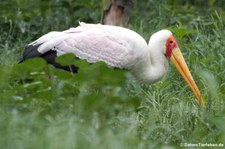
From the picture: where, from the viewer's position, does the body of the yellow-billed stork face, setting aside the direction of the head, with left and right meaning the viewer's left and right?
facing to the right of the viewer

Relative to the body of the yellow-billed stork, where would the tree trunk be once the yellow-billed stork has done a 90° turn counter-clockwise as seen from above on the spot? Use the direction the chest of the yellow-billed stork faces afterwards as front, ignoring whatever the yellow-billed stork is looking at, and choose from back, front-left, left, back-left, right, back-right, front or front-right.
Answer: front
